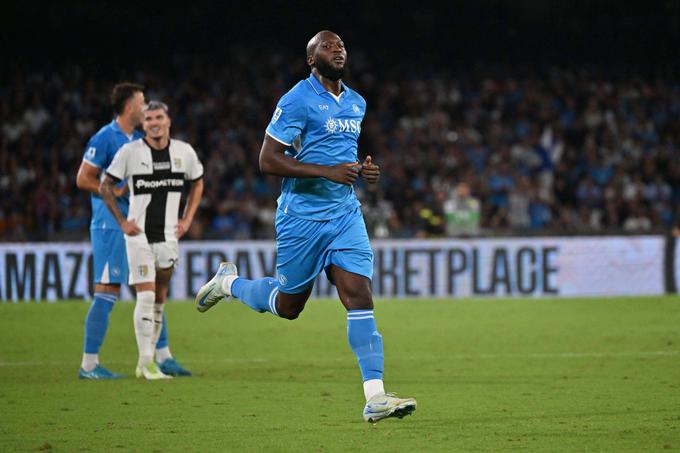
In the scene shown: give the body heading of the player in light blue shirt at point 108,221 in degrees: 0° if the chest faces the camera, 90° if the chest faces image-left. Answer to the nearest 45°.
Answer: approximately 270°

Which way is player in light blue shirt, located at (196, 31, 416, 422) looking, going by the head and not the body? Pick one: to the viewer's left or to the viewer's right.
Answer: to the viewer's right

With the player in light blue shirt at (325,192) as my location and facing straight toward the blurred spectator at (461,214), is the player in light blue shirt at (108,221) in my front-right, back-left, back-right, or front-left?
front-left

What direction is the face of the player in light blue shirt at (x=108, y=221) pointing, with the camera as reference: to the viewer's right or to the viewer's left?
to the viewer's right

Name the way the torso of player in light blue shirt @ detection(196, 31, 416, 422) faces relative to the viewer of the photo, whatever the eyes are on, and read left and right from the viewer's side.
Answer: facing the viewer and to the right of the viewer

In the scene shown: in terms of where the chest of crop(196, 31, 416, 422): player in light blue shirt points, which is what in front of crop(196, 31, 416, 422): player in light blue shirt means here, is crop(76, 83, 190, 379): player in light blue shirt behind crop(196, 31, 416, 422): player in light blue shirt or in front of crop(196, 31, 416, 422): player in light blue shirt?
behind

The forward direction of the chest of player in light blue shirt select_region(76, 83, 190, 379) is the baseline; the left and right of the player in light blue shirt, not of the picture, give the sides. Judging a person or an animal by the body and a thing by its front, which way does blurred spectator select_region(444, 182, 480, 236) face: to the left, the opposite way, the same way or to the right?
to the right

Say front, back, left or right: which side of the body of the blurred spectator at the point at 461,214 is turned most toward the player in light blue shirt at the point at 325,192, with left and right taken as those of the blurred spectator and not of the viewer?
front

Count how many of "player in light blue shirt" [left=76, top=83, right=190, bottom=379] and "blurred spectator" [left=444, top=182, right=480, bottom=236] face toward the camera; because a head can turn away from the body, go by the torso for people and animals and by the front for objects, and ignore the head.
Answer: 1

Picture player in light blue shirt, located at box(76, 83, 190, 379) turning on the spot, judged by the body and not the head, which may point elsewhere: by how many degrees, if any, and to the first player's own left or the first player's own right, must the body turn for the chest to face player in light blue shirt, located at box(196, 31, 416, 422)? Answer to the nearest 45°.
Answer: approximately 45° to the first player's own right

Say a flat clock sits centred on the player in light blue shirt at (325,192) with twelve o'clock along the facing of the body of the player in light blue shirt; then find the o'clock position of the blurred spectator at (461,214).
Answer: The blurred spectator is roughly at 8 o'clock from the player in light blue shirt.

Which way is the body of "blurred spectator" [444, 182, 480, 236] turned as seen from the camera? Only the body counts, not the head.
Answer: toward the camera
